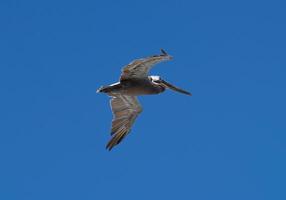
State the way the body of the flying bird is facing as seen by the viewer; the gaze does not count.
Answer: to the viewer's right
